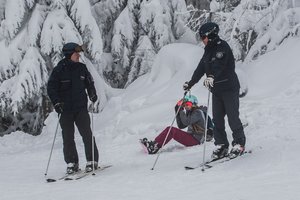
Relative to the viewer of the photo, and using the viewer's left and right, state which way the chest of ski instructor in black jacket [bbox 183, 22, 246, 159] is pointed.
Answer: facing the viewer and to the left of the viewer

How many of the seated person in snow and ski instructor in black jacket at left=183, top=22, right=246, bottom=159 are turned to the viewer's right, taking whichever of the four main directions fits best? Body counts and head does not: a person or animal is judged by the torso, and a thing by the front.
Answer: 0

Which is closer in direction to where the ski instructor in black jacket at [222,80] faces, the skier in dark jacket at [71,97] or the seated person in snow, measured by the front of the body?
the skier in dark jacket

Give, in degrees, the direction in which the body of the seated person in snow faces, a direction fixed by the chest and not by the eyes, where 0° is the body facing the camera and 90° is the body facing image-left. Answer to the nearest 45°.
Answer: approximately 90°

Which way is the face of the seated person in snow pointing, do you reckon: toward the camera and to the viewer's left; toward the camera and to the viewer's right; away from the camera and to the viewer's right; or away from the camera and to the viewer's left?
toward the camera and to the viewer's left

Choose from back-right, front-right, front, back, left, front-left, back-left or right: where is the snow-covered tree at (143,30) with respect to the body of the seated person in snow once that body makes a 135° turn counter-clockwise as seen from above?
back-left

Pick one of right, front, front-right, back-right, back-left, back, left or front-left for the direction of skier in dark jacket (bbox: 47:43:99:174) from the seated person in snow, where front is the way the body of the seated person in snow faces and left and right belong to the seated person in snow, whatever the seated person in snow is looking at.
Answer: front-left

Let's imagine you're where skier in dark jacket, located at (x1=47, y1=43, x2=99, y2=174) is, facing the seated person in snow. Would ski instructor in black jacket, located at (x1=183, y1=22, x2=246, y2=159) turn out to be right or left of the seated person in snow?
right
